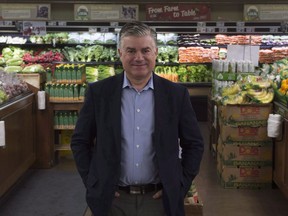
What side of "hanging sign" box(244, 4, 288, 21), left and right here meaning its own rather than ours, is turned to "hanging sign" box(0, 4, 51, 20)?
right

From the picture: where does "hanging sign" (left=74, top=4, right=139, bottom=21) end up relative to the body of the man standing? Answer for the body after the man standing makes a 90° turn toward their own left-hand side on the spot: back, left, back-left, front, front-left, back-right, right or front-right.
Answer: left

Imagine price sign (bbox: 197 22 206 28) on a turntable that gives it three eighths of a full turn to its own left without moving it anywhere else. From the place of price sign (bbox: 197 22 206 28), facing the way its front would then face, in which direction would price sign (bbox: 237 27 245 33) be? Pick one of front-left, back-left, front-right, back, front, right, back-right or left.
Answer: front-right

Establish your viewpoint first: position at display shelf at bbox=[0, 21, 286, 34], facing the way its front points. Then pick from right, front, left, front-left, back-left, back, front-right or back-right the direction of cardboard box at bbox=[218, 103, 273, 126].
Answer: front

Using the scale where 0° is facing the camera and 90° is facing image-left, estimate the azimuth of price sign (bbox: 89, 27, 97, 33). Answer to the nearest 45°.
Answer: approximately 0°

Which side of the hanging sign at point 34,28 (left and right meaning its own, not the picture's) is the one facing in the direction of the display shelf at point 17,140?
front

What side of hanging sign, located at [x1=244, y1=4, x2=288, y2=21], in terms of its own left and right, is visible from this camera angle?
front

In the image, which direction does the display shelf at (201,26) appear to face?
toward the camera

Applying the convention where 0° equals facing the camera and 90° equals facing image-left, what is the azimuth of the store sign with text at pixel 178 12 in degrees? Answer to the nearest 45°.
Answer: approximately 0°

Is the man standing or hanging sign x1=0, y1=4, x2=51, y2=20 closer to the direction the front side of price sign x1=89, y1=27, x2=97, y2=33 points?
the man standing

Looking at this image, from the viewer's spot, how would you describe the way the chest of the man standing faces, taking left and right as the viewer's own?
facing the viewer

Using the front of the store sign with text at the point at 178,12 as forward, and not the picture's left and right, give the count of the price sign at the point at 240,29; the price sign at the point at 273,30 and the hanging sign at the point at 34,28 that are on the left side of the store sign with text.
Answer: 2
